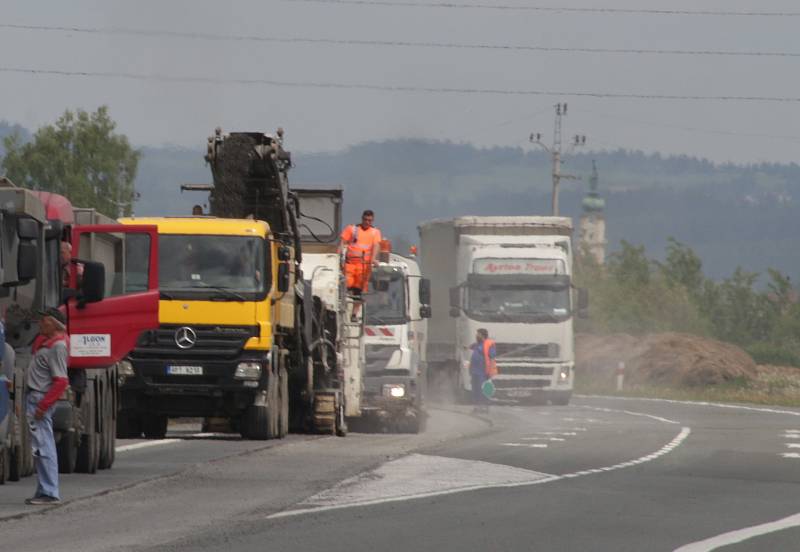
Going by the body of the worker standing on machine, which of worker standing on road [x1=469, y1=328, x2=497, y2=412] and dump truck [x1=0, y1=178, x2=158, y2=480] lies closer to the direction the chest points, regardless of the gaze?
the dump truck

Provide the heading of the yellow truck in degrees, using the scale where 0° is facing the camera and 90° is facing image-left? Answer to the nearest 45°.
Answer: approximately 0°

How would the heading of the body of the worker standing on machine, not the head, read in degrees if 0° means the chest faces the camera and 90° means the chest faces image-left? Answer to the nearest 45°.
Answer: approximately 0°

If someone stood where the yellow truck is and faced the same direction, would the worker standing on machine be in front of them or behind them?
behind
